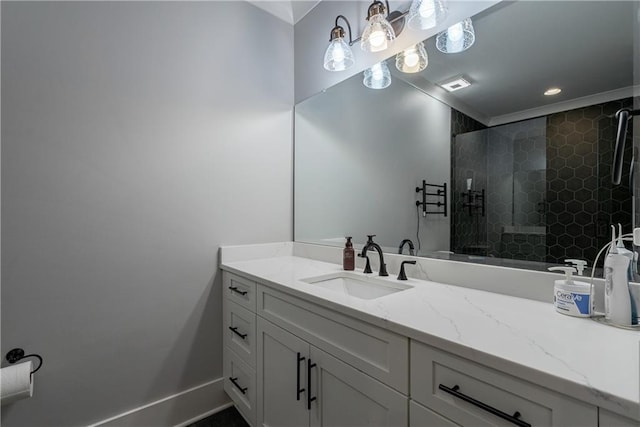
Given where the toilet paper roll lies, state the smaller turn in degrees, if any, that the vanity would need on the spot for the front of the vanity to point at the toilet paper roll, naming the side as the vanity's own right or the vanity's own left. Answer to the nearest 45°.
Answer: approximately 45° to the vanity's own right

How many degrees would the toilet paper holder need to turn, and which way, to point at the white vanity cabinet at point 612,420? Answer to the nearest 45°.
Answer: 0° — it already faces it

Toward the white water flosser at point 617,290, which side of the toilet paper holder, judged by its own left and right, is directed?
front

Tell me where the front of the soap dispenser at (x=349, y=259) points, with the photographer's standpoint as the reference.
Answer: facing the viewer and to the left of the viewer

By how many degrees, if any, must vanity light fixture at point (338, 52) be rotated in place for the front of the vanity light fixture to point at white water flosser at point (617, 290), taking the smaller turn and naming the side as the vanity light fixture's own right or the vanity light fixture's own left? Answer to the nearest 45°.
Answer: approximately 90° to the vanity light fixture's own left

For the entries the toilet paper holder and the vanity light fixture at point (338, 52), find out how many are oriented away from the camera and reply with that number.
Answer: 0

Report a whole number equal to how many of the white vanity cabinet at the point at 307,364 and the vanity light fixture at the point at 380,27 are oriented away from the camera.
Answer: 0

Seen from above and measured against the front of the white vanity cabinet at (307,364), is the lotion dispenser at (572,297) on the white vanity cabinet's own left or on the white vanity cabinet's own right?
on the white vanity cabinet's own left

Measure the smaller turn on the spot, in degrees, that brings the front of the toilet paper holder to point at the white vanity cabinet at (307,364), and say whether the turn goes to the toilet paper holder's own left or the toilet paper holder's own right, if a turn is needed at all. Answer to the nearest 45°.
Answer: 0° — it already faces it

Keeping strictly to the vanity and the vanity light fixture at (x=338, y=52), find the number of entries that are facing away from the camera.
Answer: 0

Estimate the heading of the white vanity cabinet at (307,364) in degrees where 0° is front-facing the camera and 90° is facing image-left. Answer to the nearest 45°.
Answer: approximately 45°

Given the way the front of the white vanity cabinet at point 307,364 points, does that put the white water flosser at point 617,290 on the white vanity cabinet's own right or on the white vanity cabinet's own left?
on the white vanity cabinet's own left

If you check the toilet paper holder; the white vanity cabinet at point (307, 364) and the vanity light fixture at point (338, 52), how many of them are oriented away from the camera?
0
